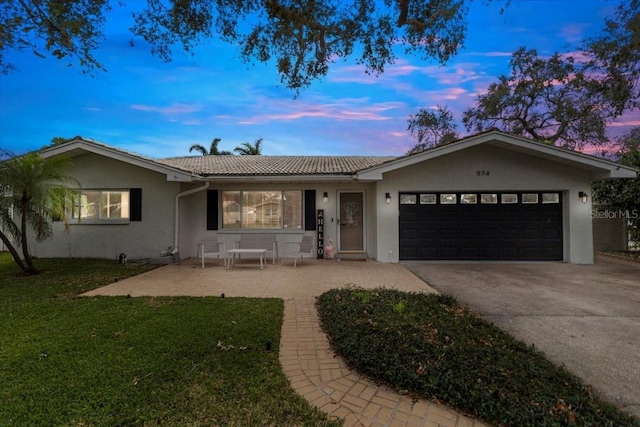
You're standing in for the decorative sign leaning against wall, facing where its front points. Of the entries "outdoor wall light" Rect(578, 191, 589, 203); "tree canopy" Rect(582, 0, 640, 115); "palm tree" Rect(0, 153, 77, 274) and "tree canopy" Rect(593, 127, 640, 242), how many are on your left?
3

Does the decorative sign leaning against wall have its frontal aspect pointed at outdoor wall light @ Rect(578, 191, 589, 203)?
no

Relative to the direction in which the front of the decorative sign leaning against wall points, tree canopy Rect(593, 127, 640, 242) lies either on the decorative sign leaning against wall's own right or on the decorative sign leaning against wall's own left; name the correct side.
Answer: on the decorative sign leaning against wall's own left

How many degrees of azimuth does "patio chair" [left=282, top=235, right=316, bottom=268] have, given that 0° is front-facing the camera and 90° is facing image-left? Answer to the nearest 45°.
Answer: approximately 45°

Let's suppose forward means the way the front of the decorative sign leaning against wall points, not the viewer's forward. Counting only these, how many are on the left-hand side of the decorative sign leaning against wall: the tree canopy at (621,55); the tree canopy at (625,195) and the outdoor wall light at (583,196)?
3

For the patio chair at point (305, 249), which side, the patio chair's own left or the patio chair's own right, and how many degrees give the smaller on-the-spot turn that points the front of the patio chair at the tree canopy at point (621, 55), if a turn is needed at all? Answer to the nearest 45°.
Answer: approximately 135° to the patio chair's own left

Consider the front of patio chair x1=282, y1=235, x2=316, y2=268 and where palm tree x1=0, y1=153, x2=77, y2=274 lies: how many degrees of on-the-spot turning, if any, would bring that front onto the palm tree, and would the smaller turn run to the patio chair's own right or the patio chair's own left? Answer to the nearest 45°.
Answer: approximately 45° to the patio chair's own right

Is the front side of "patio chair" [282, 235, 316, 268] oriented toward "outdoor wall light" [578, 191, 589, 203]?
no

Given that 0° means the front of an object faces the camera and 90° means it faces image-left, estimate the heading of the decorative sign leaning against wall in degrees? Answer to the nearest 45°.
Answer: approximately 0°

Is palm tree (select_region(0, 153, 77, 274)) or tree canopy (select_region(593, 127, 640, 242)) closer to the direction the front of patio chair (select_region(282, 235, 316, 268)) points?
the palm tree

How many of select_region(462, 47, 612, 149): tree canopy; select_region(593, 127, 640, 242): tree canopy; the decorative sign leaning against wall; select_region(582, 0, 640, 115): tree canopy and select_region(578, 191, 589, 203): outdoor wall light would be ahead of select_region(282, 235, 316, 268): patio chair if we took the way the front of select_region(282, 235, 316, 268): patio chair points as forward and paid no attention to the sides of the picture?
0

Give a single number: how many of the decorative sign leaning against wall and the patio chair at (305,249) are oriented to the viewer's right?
0

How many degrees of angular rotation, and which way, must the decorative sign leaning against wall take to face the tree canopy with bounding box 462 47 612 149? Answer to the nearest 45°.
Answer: approximately 135° to its left

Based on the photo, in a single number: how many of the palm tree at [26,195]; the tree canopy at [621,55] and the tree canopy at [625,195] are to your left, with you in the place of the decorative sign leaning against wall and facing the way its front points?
2

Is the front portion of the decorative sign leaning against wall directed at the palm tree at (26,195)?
no
